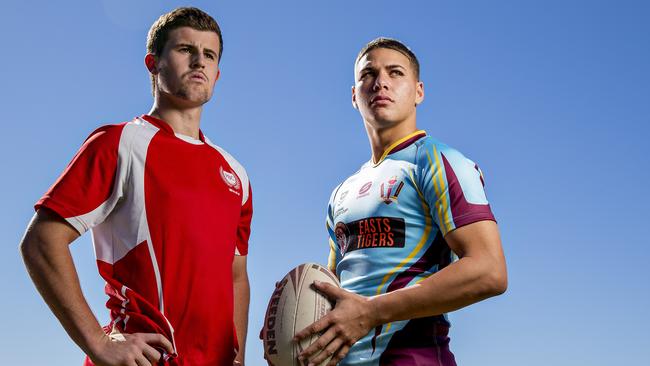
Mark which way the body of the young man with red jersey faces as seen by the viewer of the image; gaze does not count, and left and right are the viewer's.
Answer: facing the viewer and to the right of the viewer

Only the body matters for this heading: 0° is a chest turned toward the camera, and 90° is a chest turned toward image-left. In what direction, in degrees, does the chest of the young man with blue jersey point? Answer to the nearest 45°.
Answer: approximately 45°

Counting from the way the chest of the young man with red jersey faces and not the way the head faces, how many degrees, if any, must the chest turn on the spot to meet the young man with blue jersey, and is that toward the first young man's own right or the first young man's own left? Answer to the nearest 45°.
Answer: approximately 45° to the first young man's own left

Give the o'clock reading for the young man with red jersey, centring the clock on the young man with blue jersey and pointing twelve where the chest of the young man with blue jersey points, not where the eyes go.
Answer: The young man with red jersey is roughly at 1 o'clock from the young man with blue jersey.

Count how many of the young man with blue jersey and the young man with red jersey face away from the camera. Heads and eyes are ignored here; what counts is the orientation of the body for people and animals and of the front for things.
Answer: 0
